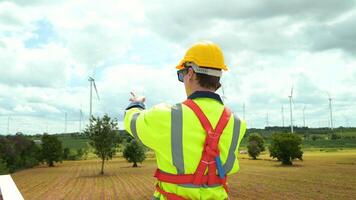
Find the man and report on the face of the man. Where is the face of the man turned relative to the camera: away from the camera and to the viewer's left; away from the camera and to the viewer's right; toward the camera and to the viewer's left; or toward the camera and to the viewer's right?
away from the camera and to the viewer's left

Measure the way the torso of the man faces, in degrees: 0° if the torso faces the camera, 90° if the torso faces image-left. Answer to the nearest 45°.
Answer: approximately 135°
